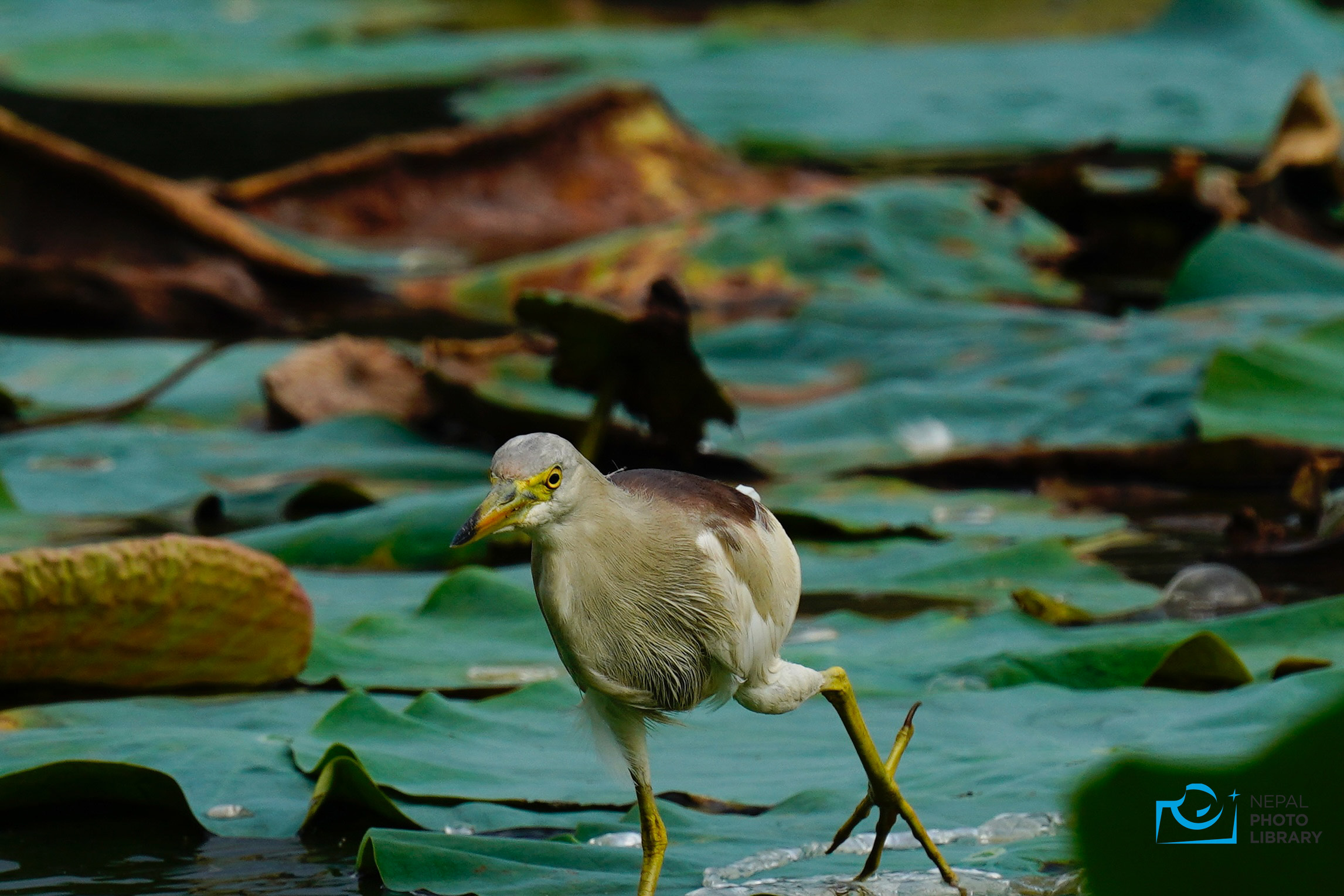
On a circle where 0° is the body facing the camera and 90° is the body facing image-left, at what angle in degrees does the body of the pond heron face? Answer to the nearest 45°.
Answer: approximately 45°

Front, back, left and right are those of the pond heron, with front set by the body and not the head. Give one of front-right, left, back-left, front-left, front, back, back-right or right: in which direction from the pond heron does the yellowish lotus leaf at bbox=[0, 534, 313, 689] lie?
right

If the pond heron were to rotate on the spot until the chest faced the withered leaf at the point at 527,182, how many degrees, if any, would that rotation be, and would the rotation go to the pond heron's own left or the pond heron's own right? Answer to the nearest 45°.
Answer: approximately 135° to the pond heron's own right

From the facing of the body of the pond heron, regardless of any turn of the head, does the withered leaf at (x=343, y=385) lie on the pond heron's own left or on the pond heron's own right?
on the pond heron's own right

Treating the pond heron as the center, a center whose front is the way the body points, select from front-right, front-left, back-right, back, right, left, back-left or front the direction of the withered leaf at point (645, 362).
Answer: back-right
